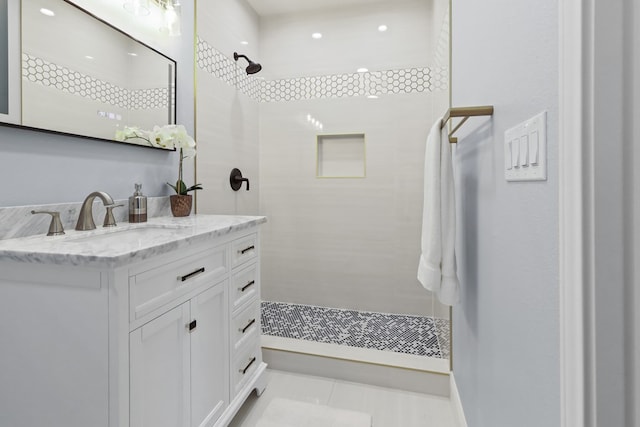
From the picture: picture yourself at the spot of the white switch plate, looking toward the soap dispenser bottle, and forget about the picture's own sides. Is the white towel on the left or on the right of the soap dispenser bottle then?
right

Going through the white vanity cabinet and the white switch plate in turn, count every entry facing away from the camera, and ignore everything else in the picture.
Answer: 0

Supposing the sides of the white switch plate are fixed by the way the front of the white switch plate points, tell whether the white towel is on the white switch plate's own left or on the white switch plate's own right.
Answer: on the white switch plate's own right

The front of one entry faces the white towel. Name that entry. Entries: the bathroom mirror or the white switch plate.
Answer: the bathroom mirror

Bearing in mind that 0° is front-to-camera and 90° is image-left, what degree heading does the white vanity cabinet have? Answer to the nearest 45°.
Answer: approximately 315°

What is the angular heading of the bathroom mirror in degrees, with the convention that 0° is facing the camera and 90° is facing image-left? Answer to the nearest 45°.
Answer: approximately 315°

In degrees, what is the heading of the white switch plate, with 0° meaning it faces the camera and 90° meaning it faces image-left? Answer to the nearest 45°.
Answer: approximately 45°

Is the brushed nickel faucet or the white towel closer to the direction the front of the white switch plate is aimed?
the brushed nickel faucet

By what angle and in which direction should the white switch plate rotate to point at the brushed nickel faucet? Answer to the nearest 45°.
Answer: approximately 45° to its right

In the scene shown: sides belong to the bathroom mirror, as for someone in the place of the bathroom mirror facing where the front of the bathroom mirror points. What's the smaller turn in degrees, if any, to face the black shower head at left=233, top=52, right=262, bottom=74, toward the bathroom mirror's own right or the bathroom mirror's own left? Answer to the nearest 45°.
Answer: approximately 90° to the bathroom mirror's own left

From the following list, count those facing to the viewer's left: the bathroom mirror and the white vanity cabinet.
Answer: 0
